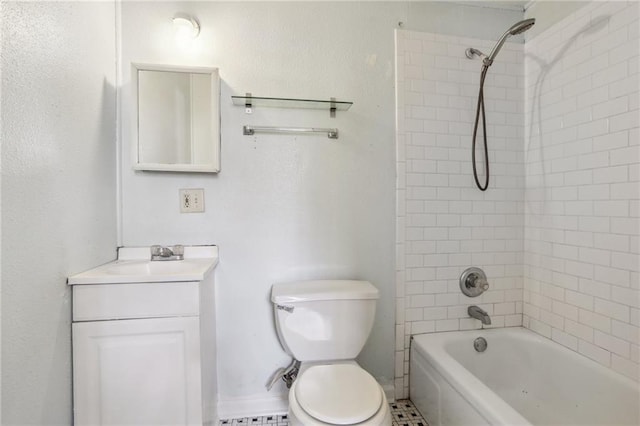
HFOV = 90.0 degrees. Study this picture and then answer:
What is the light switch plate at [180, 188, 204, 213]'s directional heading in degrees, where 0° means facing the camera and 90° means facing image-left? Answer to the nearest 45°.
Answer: approximately 0°

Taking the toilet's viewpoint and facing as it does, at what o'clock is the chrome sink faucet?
The chrome sink faucet is roughly at 3 o'clock from the toilet.

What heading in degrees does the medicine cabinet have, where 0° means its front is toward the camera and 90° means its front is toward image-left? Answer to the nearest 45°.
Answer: approximately 0°

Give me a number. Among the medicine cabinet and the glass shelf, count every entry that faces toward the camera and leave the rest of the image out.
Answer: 2
